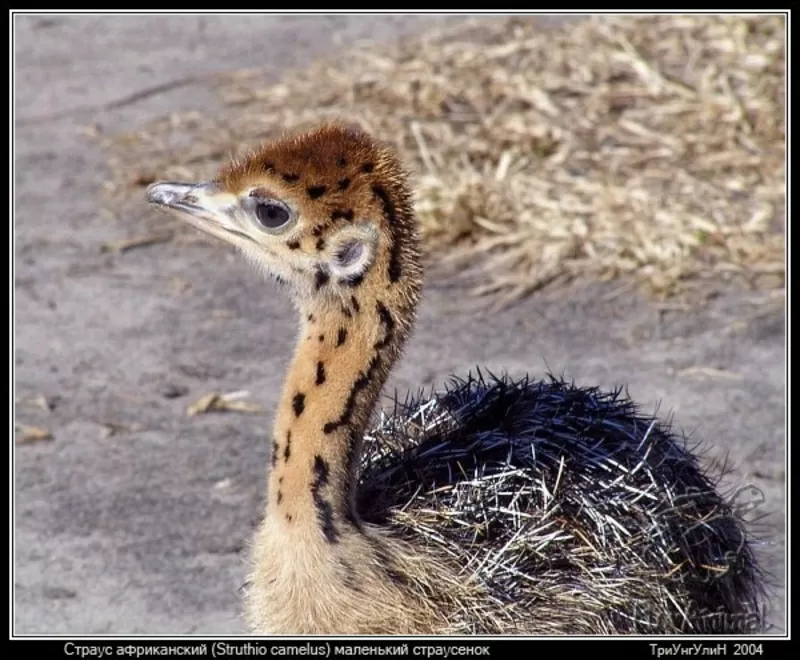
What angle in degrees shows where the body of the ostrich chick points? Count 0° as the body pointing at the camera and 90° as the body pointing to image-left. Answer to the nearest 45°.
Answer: approximately 90°
